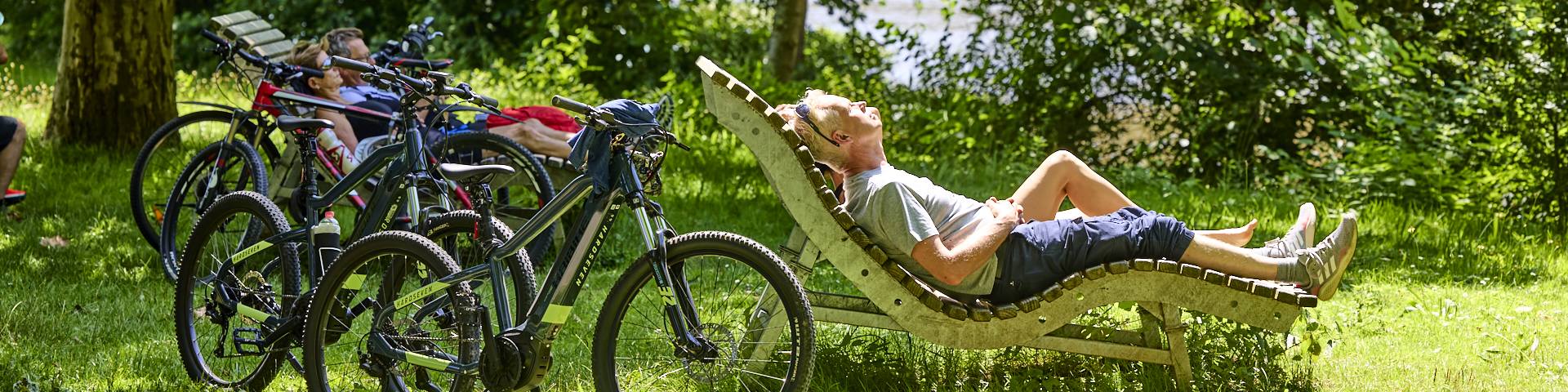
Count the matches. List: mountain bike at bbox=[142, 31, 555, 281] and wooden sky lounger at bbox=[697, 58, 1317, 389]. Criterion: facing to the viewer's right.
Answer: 1

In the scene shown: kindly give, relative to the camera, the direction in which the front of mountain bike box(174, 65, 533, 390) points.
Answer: facing away from the viewer and to the right of the viewer

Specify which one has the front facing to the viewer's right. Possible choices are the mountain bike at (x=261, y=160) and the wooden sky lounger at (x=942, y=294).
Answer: the wooden sky lounger

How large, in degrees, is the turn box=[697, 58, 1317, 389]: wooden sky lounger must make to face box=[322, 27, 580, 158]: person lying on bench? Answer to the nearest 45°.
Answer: approximately 135° to its left

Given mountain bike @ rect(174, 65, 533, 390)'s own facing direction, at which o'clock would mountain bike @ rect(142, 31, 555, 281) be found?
mountain bike @ rect(142, 31, 555, 281) is roughly at 10 o'clock from mountain bike @ rect(174, 65, 533, 390).

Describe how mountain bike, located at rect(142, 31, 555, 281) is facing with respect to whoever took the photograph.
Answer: facing the viewer and to the left of the viewer

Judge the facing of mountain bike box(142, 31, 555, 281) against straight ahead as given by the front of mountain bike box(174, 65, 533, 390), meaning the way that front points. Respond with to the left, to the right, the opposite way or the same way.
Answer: the opposite way

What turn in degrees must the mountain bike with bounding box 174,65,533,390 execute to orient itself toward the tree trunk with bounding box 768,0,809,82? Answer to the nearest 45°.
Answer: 0° — it already faces it

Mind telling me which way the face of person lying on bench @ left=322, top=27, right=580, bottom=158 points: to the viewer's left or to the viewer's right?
to the viewer's right

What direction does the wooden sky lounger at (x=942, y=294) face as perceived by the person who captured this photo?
facing to the right of the viewer
